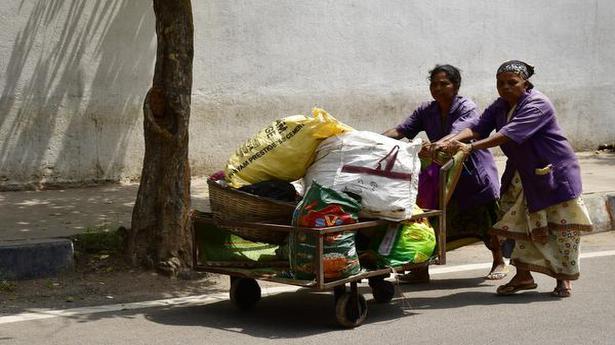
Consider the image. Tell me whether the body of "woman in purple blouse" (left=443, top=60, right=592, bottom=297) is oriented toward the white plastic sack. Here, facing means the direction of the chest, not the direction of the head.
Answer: yes

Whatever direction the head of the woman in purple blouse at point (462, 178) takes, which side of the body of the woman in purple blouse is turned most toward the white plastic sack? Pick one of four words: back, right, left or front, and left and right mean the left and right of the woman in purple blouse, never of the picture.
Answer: front

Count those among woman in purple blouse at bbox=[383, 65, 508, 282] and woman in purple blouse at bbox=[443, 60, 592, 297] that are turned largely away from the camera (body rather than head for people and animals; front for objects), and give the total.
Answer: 0

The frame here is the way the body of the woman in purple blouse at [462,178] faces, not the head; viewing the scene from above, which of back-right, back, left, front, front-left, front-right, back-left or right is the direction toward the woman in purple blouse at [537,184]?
left

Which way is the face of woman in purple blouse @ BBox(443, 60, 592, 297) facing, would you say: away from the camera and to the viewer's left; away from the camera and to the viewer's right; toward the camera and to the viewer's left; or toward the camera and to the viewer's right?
toward the camera and to the viewer's left

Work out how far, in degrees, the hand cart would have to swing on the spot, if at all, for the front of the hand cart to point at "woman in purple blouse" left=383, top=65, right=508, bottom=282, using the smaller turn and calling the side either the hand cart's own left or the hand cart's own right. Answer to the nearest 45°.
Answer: approximately 180°

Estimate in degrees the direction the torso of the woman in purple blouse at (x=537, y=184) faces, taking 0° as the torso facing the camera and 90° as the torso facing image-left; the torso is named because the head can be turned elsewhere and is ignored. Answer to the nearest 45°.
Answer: approximately 45°

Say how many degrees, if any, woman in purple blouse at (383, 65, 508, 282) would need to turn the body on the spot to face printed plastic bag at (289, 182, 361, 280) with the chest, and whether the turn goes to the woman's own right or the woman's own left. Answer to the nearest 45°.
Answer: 0° — they already face it

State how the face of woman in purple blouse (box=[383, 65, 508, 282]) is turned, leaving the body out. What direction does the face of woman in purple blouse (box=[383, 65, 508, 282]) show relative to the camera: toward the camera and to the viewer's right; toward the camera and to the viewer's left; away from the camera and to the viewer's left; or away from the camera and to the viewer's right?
toward the camera and to the viewer's left
